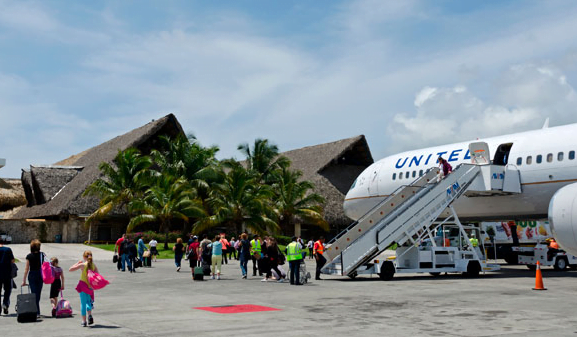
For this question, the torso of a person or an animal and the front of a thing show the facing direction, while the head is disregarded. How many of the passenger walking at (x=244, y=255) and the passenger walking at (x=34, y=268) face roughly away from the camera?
2

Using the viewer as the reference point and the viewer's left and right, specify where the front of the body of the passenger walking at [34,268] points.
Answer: facing away from the viewer

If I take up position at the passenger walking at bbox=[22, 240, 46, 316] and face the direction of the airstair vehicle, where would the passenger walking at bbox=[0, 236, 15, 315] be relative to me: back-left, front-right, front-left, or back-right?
back-left

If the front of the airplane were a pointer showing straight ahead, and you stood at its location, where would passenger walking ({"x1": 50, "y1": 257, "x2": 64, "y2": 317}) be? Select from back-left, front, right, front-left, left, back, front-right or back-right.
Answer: left

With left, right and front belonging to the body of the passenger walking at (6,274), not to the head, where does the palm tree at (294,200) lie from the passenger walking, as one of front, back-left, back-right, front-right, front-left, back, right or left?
front-right

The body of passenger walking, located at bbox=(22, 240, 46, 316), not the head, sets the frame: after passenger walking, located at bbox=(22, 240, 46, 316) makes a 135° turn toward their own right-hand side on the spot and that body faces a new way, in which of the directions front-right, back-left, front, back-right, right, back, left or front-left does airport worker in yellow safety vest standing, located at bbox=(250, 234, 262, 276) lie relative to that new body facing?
left

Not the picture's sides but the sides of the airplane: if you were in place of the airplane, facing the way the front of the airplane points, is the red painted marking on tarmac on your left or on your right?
on your left

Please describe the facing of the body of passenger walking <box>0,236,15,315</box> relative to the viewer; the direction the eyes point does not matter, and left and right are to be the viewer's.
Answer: facing away from the viewer

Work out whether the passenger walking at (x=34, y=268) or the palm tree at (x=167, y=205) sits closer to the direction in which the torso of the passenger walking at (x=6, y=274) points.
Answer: the palm tree

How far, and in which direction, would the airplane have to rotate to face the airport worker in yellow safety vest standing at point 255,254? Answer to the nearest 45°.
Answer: approximately 45° to its left

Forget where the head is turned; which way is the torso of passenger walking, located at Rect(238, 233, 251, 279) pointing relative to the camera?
away from the camera
